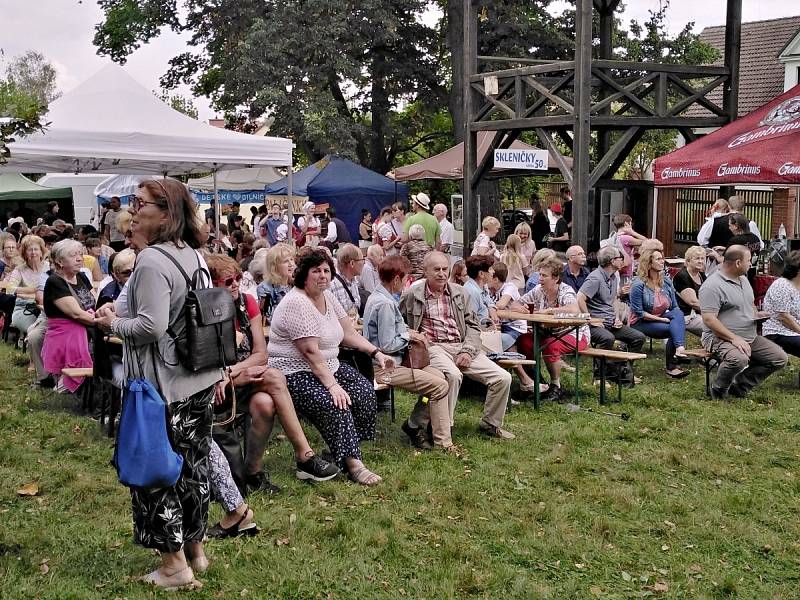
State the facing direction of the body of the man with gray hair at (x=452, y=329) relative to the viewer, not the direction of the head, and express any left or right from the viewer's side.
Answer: facing the viewer and to the right of the viewer

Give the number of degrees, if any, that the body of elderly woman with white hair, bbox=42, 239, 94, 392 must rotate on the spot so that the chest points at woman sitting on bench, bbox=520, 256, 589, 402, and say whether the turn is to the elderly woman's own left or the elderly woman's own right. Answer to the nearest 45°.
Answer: approximately 45° to the elderly woman's own left

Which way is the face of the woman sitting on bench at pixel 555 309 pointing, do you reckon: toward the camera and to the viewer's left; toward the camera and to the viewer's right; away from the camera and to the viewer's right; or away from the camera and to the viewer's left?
toward the camera and to the viewer's left

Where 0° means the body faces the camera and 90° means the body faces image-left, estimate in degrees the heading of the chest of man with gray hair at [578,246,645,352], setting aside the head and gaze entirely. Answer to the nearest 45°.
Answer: approximately 315°

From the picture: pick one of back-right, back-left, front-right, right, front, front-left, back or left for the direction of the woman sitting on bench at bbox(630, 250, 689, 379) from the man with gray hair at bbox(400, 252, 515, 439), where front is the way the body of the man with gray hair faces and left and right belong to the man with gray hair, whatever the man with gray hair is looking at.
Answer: left

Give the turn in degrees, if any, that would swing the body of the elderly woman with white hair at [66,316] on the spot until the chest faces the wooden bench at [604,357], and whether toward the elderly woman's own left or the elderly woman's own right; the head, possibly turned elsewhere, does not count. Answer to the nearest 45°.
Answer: approximately 45° to the elderly woman's own left

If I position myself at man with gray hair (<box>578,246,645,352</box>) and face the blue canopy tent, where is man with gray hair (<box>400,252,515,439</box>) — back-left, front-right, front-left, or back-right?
back-left

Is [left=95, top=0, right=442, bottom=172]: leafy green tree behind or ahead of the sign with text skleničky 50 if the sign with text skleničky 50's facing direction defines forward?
behind

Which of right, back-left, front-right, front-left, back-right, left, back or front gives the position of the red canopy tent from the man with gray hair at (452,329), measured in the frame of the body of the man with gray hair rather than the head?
left
